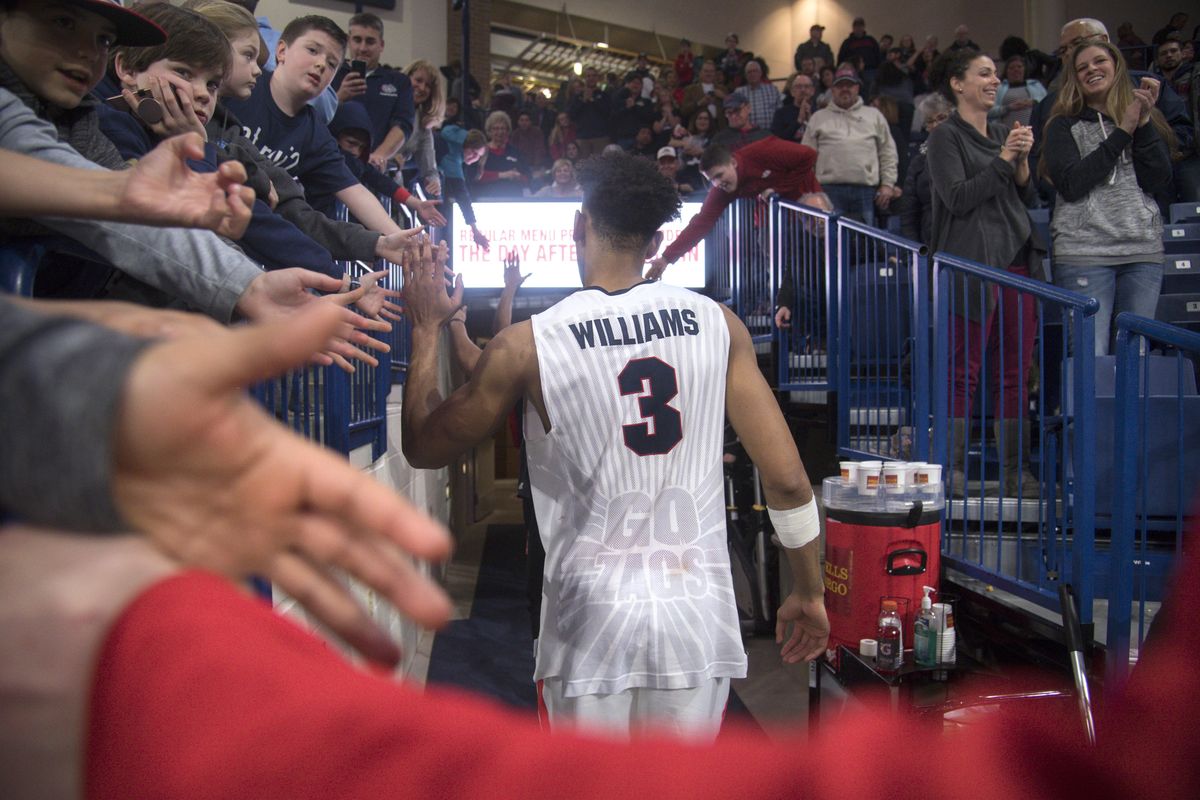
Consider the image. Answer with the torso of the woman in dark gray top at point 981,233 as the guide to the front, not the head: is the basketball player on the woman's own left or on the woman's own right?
on the woman's own right

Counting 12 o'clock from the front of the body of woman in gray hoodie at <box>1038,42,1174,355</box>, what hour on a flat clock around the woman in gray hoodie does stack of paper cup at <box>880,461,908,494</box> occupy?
The stack of paper cup is roughly at 1 o'clock from the woman in gray hoodie.

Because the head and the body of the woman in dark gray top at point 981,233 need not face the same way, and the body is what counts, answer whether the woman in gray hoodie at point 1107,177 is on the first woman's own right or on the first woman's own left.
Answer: on the first woman's own left

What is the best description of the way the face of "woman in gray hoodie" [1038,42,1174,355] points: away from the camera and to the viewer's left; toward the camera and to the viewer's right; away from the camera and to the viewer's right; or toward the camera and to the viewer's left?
toward the camera and to the viewer's left

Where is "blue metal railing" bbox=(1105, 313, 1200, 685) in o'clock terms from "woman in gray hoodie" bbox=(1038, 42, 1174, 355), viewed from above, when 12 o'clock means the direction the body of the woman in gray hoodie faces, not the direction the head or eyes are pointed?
The blue metal railing is roughly at 12 o'clock from the woman in gray hoodie.

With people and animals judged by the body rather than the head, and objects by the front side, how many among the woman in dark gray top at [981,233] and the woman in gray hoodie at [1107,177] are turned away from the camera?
0

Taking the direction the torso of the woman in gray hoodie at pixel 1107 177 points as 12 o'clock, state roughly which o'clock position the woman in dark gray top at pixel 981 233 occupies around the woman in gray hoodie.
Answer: The woman in dark gray top is roughly at 2 o'clock from the woman in gray hoodie.

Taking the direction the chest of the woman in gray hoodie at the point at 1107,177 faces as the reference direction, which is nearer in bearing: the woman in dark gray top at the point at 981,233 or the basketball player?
the basketball player

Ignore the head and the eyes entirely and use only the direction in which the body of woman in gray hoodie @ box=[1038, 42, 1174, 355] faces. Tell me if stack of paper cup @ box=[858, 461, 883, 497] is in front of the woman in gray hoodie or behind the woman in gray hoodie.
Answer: in front

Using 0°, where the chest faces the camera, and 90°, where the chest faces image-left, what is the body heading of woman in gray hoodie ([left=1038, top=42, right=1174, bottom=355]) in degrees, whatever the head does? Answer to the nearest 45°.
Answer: approximately 0°
